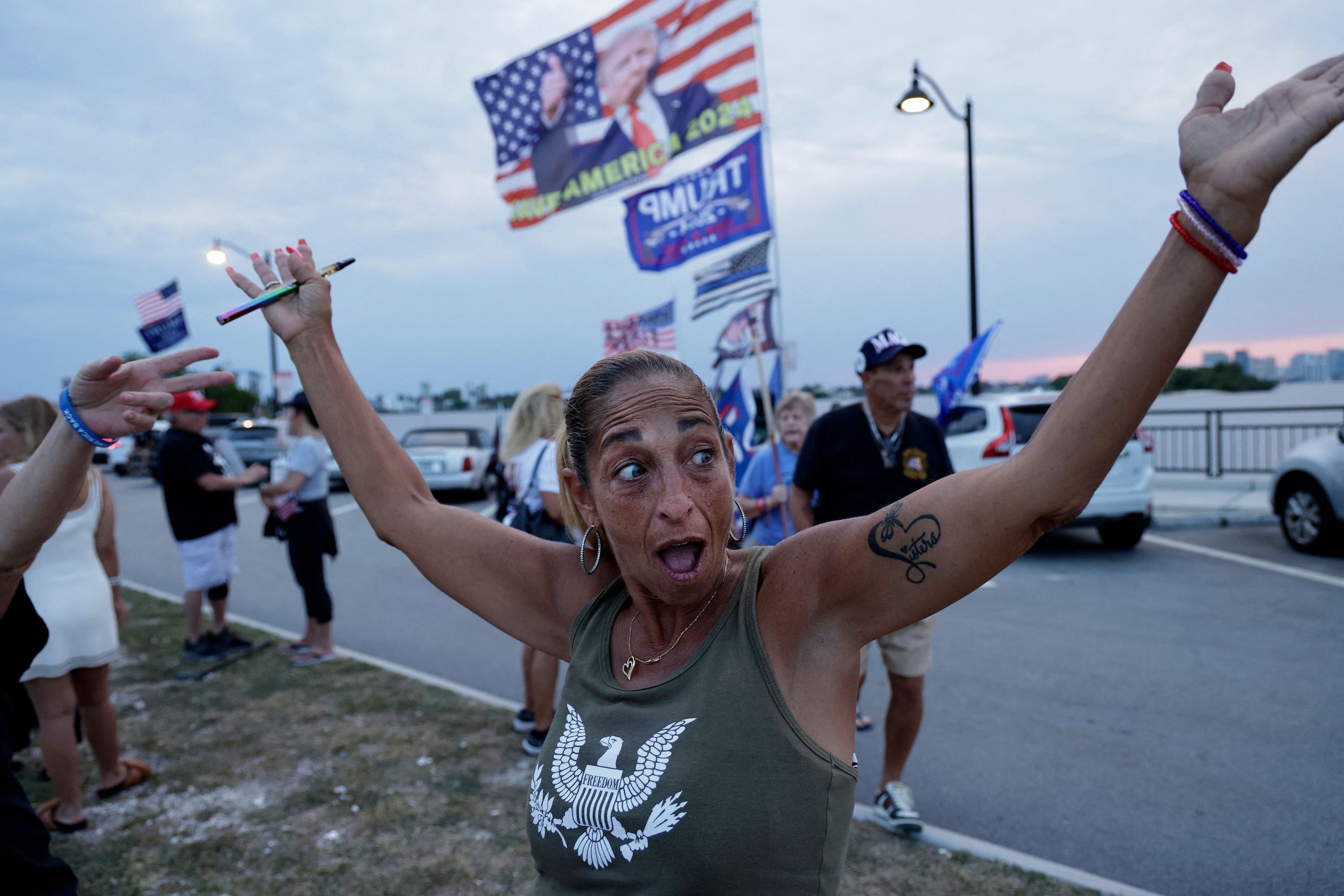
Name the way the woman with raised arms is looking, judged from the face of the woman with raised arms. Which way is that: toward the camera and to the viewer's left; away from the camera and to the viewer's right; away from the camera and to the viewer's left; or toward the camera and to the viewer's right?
toward the camera and to the viewer's right

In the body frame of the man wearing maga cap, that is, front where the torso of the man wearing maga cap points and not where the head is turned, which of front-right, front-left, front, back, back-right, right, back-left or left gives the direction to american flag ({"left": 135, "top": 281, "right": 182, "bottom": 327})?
back

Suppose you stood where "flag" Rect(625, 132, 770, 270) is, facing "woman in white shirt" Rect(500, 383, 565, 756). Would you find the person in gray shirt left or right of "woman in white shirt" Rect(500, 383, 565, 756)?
right

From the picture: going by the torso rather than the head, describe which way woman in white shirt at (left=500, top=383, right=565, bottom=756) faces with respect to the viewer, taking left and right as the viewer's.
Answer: facing away from the viewer and to the right of the viewer

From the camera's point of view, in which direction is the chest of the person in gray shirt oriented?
to the viewer's left

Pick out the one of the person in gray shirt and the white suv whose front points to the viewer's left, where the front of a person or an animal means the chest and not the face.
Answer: the person in gray shirt

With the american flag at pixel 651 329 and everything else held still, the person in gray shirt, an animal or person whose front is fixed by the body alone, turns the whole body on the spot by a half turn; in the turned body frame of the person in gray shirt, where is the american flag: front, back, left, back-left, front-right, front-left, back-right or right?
front-left

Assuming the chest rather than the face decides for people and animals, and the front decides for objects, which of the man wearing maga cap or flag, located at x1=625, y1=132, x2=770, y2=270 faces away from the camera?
the flag

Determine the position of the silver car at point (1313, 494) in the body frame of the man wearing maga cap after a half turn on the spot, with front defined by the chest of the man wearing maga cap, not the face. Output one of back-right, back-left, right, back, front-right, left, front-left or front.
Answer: right

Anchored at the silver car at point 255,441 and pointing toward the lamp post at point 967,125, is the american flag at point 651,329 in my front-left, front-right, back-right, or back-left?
front-right

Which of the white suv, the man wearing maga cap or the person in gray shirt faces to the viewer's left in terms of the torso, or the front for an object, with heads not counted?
the person in gray shirt

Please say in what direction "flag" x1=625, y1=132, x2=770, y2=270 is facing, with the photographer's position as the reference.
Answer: facing away from the viewer

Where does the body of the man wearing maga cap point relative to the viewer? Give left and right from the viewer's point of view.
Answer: facing the viewer and to the right of the viewer
